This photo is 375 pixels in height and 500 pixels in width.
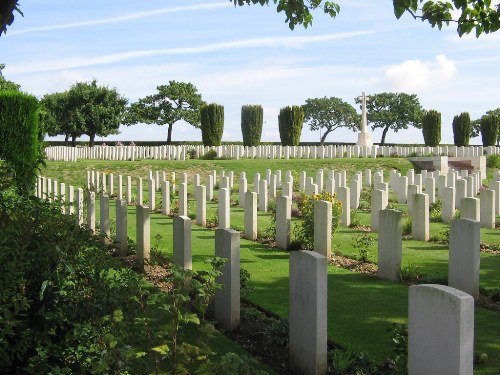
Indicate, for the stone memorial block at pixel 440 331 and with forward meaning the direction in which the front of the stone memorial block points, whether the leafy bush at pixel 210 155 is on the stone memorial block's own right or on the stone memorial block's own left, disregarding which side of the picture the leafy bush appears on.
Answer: on the stone memorial block's own left

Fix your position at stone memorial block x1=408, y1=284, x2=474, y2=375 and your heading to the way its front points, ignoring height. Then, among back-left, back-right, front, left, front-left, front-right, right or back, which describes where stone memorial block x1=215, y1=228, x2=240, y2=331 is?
left

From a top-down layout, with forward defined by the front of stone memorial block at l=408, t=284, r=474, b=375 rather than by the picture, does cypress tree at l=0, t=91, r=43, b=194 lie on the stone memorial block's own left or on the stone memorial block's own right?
on the stone memorial block's own left

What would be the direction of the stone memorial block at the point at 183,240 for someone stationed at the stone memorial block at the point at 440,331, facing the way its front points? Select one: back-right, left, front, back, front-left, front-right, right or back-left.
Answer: left

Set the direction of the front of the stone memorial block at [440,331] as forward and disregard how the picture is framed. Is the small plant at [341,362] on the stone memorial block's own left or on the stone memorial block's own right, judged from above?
on the stone memorial block's own left

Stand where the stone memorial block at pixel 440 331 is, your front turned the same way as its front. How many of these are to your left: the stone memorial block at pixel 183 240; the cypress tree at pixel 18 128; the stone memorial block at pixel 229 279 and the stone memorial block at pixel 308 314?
4

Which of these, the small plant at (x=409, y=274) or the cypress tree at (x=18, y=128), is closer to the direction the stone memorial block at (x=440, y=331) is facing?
the small plant

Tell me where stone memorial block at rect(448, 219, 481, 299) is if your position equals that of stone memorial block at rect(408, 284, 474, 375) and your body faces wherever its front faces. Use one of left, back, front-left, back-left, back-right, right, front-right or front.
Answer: front-left

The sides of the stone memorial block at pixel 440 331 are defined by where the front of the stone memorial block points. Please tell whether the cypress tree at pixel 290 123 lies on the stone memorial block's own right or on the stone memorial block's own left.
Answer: on the stone memorial block's own left

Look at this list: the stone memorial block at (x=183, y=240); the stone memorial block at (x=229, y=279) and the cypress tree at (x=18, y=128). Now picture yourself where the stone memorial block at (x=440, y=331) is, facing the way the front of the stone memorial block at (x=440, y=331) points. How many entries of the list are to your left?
3

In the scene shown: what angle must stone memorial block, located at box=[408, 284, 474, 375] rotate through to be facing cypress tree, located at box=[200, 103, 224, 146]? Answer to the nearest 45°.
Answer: approximately 45° to its left

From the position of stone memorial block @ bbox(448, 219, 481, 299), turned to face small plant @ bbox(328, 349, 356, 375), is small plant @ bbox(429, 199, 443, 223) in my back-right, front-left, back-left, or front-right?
back-right

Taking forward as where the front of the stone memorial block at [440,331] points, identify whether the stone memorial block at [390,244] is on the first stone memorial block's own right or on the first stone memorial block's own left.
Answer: on the first stone memorial block's own left

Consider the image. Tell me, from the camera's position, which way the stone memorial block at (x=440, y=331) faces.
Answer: facing away from the viewer and to the right of the viewer

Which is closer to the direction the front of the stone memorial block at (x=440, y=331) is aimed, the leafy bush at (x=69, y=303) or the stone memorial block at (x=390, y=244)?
the stone memorial block

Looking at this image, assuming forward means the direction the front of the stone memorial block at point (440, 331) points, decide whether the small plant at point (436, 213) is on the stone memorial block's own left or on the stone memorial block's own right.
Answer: on the stone memorial block's own left
